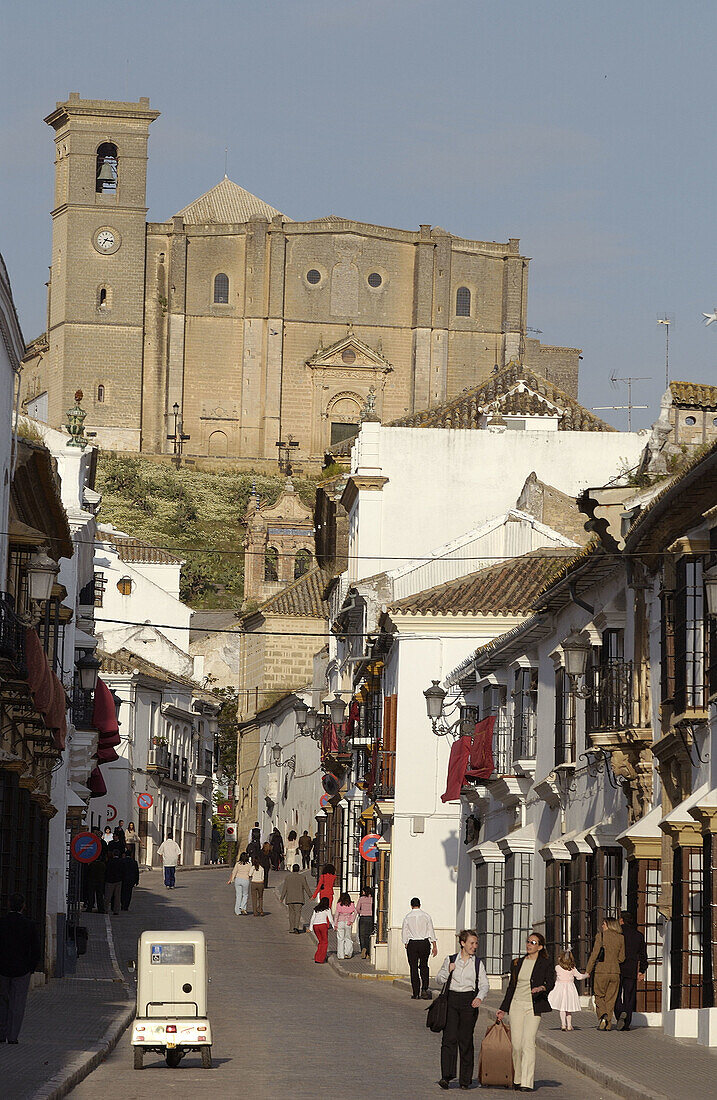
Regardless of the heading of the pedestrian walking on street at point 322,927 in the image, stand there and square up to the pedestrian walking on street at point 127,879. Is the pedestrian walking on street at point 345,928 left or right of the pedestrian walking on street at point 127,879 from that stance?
right

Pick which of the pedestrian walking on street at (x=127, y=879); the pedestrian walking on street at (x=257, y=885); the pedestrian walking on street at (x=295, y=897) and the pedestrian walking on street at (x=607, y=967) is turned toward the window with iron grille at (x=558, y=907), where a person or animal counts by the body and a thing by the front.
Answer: the pedestrian walking on street at (x=607, y=967)

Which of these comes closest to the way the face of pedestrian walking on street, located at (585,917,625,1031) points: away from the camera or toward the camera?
away from the camera

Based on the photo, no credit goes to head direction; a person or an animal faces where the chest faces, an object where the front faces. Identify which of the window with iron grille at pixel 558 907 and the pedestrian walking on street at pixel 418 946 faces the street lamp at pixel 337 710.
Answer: the pedestrian walking on street

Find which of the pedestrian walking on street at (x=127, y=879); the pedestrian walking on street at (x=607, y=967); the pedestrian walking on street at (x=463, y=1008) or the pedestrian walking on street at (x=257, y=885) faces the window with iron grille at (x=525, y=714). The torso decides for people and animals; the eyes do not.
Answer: the pedestrian walking on street at (x=607, y=967)

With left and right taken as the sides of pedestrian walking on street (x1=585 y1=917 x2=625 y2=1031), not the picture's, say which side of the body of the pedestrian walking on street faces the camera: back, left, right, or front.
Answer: back
